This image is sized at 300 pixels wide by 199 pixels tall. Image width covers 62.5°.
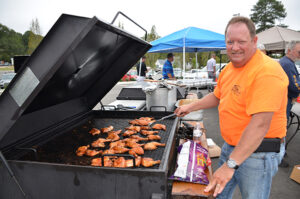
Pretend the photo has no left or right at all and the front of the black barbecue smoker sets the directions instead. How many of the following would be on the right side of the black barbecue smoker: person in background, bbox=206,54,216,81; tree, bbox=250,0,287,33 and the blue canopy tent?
0

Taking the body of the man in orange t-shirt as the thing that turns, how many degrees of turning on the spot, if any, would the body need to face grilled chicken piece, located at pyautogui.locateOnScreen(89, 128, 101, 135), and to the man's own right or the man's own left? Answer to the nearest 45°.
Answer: approximately 45° to the man's own right

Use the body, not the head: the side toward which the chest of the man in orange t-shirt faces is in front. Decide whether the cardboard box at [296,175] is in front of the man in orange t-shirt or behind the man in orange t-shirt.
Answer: behind

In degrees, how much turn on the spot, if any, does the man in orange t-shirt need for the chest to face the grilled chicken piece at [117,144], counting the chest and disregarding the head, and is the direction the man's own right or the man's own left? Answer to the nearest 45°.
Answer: approximately 45° to the man's own right

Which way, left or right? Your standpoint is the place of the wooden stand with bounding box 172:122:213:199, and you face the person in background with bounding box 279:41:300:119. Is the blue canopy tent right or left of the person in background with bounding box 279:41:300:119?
left

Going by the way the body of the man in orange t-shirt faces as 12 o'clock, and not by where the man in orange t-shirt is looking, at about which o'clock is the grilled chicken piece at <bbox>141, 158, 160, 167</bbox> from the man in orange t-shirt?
The grilled chicken piece is roughly at 1 o'clock from the man in orange t-shirt.

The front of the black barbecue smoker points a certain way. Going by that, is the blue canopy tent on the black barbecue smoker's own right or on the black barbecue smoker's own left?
on the black barbecue smoker's own left

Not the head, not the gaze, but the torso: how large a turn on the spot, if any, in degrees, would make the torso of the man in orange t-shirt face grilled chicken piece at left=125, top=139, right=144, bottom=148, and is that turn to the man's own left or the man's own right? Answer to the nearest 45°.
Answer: approximately 45° to the man's own right

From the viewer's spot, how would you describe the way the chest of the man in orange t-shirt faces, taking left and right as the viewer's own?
facing the viewer and to the left of the viewer
